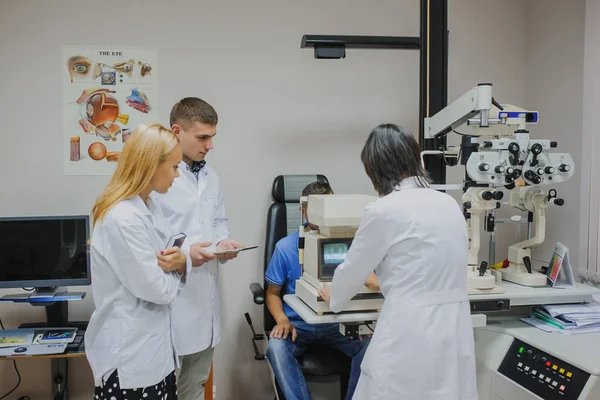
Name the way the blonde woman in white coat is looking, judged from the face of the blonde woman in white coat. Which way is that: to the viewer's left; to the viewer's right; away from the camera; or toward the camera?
to the viewer's right

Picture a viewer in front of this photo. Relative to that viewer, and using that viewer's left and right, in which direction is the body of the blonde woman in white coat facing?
facing to the right of the viewer

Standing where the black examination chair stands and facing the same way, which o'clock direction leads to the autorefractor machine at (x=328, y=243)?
The autorefractor machine is roughly at 1 o'clock from the black examination chair.

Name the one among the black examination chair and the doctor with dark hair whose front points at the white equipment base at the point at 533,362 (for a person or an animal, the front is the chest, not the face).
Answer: the black examination chair

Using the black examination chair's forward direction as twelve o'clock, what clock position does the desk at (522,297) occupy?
The desk is roughly at 12 o'clock from the black examination chair.

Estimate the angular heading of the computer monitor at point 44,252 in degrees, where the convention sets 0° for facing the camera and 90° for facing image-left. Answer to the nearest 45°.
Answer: approximately 0°

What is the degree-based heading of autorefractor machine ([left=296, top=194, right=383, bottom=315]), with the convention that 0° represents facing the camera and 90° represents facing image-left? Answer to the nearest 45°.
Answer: approximately 315°

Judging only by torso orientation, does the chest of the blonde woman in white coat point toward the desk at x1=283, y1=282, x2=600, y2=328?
yes

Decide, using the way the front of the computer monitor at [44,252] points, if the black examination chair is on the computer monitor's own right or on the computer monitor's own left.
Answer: on the computer monitor's own left

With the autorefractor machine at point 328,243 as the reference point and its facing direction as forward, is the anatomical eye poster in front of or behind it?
behind

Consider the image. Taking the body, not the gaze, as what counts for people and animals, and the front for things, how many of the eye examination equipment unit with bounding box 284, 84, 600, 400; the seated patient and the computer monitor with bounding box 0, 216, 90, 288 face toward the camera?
3

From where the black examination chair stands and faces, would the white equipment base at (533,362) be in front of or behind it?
in front

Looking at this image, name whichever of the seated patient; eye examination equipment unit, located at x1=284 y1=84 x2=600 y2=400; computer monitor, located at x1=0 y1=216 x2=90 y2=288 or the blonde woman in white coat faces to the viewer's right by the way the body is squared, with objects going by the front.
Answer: the blonde woman in white coat
